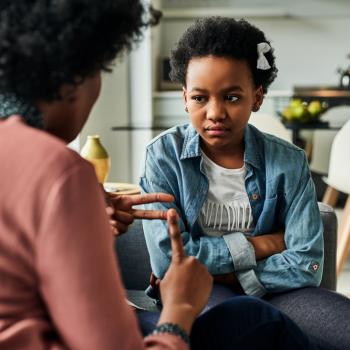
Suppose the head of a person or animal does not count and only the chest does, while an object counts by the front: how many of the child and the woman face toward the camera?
1

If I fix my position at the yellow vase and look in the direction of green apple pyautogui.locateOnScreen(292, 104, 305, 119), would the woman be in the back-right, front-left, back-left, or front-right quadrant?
back-right

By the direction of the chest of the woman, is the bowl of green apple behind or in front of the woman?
in front

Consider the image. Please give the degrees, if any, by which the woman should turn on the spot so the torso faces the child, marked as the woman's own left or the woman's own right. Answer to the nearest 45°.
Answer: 0° — they already face them

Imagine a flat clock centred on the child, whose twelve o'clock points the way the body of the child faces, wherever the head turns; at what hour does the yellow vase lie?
The yellow vase is roughly at 5 o'clock from the child.

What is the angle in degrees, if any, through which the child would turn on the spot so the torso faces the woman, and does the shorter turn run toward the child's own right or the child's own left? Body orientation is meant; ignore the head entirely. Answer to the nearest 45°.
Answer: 0° — they already face them

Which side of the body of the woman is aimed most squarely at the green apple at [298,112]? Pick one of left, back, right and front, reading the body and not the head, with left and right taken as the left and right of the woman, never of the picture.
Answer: front

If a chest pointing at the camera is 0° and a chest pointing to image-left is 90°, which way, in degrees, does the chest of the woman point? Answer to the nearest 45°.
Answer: approximately 225°

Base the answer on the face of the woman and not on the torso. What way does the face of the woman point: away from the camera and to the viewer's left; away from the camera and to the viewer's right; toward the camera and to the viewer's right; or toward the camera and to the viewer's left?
away from the camera and to the viewer's right

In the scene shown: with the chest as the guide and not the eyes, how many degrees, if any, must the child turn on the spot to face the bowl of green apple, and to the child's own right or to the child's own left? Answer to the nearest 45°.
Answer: approximately 180°

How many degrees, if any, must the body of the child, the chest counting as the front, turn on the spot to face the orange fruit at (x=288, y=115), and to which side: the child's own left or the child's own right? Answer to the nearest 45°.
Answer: approximately 180°

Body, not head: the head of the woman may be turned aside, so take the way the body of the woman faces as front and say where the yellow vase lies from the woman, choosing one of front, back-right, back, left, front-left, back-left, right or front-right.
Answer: front-left

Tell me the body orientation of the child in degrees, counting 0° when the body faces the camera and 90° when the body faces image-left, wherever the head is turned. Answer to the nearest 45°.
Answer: approximately 0°
